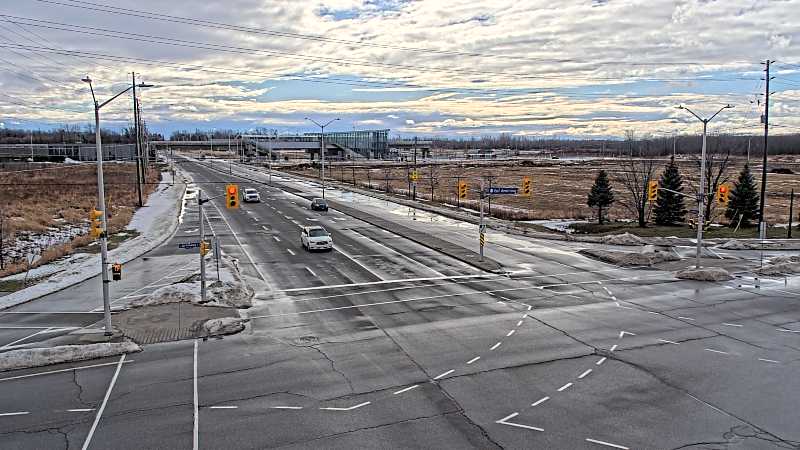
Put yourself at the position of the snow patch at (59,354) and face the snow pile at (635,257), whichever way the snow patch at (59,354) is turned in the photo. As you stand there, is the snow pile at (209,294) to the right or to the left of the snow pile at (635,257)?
left

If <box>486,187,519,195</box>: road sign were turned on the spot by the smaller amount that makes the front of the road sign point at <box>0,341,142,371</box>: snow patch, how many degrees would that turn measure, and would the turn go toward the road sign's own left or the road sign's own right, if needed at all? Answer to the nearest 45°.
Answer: approximately 45° to the road sign's own right

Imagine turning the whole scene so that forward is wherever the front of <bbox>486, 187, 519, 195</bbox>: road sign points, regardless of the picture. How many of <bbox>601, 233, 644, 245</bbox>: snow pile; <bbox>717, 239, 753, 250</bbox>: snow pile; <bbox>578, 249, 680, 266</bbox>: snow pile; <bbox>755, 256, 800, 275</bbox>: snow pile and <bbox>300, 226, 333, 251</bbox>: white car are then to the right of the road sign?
1

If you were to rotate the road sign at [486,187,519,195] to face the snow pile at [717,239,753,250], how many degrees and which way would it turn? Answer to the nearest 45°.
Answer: approximately 90° to its left

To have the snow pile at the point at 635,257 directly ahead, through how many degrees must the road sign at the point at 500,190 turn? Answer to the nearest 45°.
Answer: approximately 90° to its left

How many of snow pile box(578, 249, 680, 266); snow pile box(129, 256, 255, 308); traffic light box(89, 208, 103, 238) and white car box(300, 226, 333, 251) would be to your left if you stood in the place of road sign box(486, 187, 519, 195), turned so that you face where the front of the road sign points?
1

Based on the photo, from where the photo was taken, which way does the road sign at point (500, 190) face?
toward the camera

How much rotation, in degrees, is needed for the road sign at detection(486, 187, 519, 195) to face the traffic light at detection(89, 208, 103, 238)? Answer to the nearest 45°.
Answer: approximately 45° to its right

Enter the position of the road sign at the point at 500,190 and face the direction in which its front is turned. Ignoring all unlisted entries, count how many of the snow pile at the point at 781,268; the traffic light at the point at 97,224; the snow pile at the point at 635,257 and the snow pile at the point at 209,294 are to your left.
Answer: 2

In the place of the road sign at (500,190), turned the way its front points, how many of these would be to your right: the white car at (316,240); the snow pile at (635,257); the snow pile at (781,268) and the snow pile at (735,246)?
1

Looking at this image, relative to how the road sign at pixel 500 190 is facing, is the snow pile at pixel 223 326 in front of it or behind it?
in front

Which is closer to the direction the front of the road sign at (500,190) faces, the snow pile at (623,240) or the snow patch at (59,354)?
the snow patch

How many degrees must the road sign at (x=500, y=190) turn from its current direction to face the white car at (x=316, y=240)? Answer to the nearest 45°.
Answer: approximately 90° to its right
